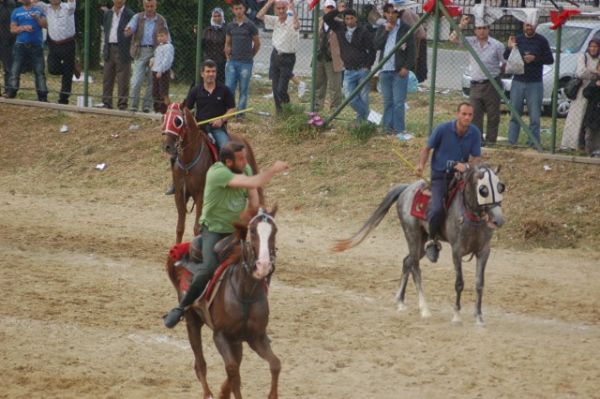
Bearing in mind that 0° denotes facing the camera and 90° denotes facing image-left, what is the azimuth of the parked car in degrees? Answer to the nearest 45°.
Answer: approximately 45°

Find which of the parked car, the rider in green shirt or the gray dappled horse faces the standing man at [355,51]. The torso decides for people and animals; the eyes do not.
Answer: the parked car

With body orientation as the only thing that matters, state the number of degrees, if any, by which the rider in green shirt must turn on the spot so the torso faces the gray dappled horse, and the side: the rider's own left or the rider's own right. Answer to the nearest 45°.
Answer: approximately 90° to the rider's own left

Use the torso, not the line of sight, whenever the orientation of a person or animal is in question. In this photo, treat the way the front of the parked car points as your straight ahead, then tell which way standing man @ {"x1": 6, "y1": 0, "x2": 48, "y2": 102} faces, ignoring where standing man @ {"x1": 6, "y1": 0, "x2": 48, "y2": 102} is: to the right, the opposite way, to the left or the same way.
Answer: to the left

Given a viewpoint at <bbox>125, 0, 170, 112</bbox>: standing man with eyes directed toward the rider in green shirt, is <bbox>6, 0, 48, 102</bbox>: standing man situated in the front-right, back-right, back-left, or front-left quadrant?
back-right

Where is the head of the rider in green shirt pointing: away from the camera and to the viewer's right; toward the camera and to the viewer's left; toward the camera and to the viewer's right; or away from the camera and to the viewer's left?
toward the camera and to the viewer's right

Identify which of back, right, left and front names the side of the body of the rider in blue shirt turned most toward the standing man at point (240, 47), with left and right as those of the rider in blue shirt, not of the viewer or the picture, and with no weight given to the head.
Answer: back

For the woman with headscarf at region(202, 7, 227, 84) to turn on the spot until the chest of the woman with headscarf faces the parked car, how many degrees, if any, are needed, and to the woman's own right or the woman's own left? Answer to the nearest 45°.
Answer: approximately 90° to the woman's own left

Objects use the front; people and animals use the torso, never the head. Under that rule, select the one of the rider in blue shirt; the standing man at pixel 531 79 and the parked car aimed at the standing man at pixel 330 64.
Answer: the parked car

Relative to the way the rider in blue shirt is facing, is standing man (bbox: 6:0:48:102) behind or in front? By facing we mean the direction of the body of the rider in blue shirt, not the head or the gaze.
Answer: behind

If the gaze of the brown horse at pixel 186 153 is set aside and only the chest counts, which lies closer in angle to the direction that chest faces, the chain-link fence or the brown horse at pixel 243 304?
the brown horse

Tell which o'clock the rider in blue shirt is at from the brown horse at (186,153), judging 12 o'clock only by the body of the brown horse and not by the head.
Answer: The rider in blue shirt is roughly at 9 o'clock from the brown horse.

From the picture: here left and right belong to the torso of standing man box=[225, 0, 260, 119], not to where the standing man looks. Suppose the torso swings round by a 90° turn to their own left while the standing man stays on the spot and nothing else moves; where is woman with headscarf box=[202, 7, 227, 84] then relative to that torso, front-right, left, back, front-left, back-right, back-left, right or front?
back-left

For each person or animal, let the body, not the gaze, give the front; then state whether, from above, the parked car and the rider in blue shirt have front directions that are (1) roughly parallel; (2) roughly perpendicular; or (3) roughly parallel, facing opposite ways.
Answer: roughly perpendicular

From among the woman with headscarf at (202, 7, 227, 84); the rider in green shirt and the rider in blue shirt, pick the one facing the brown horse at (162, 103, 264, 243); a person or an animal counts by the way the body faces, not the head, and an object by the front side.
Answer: the woman with headscarf
